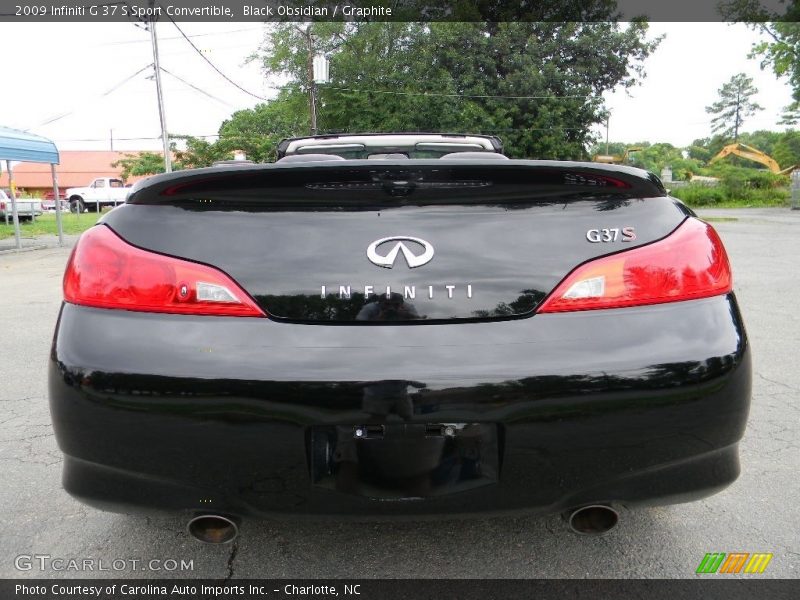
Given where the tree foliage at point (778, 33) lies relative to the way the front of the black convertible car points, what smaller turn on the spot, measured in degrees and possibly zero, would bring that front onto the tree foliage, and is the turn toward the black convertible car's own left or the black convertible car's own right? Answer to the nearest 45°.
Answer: approximately 45° to the black convertible car's own right

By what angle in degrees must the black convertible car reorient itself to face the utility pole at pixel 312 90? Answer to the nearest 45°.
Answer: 0° — it already faces it

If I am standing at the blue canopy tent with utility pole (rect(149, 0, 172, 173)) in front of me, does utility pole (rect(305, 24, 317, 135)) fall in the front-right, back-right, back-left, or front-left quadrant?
front-right

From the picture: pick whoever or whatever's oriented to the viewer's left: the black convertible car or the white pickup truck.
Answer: the white pickup truck

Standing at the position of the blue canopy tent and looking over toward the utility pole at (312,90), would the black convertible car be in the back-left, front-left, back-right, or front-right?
back-right

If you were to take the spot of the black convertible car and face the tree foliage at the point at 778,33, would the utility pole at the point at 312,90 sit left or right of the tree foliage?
left

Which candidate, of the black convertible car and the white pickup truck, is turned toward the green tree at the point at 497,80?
the black convertible car

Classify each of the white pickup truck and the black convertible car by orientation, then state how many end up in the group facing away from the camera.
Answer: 1

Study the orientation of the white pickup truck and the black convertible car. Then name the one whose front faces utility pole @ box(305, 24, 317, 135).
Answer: the black convertible car

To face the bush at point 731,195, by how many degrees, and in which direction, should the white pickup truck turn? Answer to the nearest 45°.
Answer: approximately 135° to its left

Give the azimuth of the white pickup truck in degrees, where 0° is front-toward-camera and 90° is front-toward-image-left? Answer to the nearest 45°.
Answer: approximately 90°

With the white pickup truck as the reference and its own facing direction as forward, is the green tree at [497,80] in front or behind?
behind

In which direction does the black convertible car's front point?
away from the camera

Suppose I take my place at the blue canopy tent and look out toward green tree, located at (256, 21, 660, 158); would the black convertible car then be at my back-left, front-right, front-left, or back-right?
back-right

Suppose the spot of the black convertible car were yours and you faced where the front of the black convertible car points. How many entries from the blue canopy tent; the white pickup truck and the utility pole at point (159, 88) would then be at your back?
0
